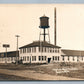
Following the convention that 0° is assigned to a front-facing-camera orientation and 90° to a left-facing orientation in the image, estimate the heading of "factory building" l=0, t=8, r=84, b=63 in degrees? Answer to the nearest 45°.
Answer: approximately 0°
